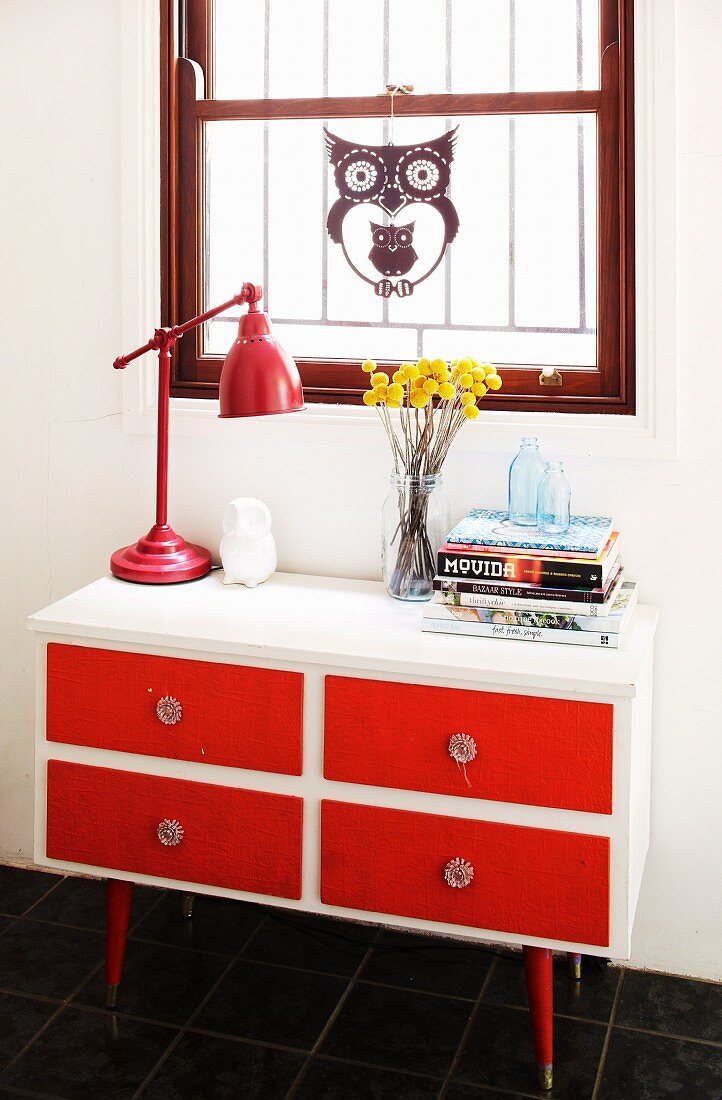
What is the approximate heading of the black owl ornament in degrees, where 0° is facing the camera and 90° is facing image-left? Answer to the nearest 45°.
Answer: approximately 0°
